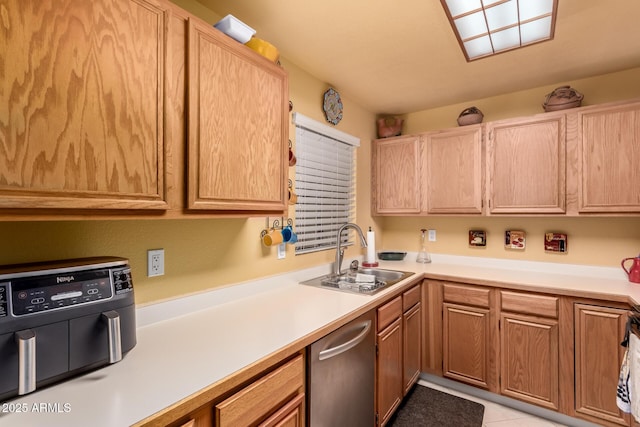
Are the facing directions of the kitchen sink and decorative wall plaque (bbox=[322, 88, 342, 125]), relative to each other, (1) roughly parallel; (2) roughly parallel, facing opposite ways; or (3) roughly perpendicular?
roughly parallel

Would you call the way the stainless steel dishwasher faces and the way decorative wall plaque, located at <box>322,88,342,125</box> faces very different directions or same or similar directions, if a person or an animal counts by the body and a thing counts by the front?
same or similar directions

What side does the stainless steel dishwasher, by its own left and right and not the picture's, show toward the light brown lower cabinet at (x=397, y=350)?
left

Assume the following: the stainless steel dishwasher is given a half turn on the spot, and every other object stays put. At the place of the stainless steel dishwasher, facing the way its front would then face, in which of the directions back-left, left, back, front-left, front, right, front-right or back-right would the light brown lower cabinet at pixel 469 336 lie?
right

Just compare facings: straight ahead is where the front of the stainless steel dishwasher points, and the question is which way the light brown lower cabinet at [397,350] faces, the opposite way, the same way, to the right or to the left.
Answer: the same way

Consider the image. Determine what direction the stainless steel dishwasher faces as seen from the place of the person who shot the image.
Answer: facing the viewer and to the right of the viewer

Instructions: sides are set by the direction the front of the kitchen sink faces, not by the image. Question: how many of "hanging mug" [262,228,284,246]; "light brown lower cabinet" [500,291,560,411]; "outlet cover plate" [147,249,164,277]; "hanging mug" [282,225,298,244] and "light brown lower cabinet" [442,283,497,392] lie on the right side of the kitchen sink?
3

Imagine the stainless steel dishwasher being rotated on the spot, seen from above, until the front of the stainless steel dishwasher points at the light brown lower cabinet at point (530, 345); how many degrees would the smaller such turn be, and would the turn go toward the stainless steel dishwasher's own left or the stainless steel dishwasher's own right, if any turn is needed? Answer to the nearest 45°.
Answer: approximately 90° to the stainless steel dishwasher's own left

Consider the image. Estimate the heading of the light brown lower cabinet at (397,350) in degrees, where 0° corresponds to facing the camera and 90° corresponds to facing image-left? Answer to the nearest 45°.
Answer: approximately 315°

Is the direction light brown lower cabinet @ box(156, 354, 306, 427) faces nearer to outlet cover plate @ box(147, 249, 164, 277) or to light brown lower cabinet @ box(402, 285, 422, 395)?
the light brown lower cabinet

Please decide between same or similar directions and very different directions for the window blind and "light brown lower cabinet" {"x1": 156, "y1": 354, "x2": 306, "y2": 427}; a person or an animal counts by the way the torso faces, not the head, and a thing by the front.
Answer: same or similar directions

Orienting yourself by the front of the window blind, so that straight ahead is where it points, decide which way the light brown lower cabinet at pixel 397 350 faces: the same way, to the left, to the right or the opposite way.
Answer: the same way

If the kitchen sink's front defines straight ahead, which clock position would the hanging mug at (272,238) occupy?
The hanging mug is roughly at 3 o'clock from the kitchen sink.

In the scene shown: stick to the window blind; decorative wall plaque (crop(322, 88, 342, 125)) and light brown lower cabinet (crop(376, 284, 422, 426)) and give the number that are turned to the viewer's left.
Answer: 0

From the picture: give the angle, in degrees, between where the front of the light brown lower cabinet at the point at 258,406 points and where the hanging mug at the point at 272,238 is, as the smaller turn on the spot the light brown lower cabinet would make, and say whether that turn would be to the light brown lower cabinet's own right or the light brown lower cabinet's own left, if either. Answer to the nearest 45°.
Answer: approximately 135° to the light brown lower cabinet's own left
